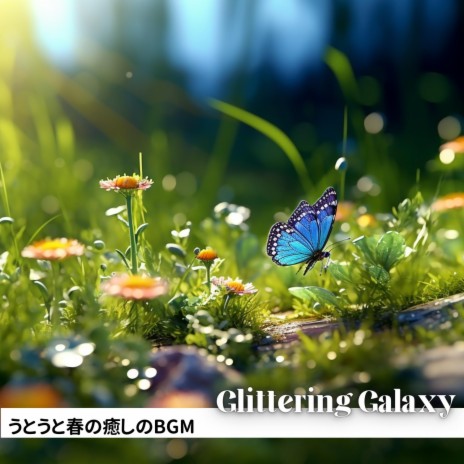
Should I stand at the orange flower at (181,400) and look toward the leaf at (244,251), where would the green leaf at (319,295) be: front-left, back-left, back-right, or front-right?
front-right

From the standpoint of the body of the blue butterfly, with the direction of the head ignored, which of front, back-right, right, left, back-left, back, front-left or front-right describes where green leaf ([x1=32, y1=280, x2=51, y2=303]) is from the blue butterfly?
back

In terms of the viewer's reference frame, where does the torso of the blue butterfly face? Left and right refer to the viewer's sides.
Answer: facing to the right of the viewer
